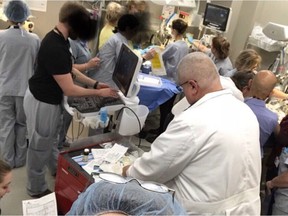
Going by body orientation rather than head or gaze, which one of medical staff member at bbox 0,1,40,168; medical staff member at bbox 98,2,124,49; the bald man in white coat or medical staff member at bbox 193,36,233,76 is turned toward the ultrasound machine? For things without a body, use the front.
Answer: the bald man in white coat

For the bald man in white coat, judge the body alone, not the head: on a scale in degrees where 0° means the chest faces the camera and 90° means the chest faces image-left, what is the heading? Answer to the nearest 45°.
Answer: approximately 135°

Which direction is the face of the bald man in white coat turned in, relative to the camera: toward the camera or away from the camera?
away from the camera

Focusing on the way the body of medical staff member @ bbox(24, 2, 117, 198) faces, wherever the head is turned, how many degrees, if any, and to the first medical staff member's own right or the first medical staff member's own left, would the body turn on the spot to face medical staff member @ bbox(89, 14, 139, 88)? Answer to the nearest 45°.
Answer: approximately 45° to the first medical staff member's own left

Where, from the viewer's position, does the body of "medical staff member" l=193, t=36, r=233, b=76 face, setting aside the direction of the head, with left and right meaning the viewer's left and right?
facing away from the viewer and to the left of the viewer
